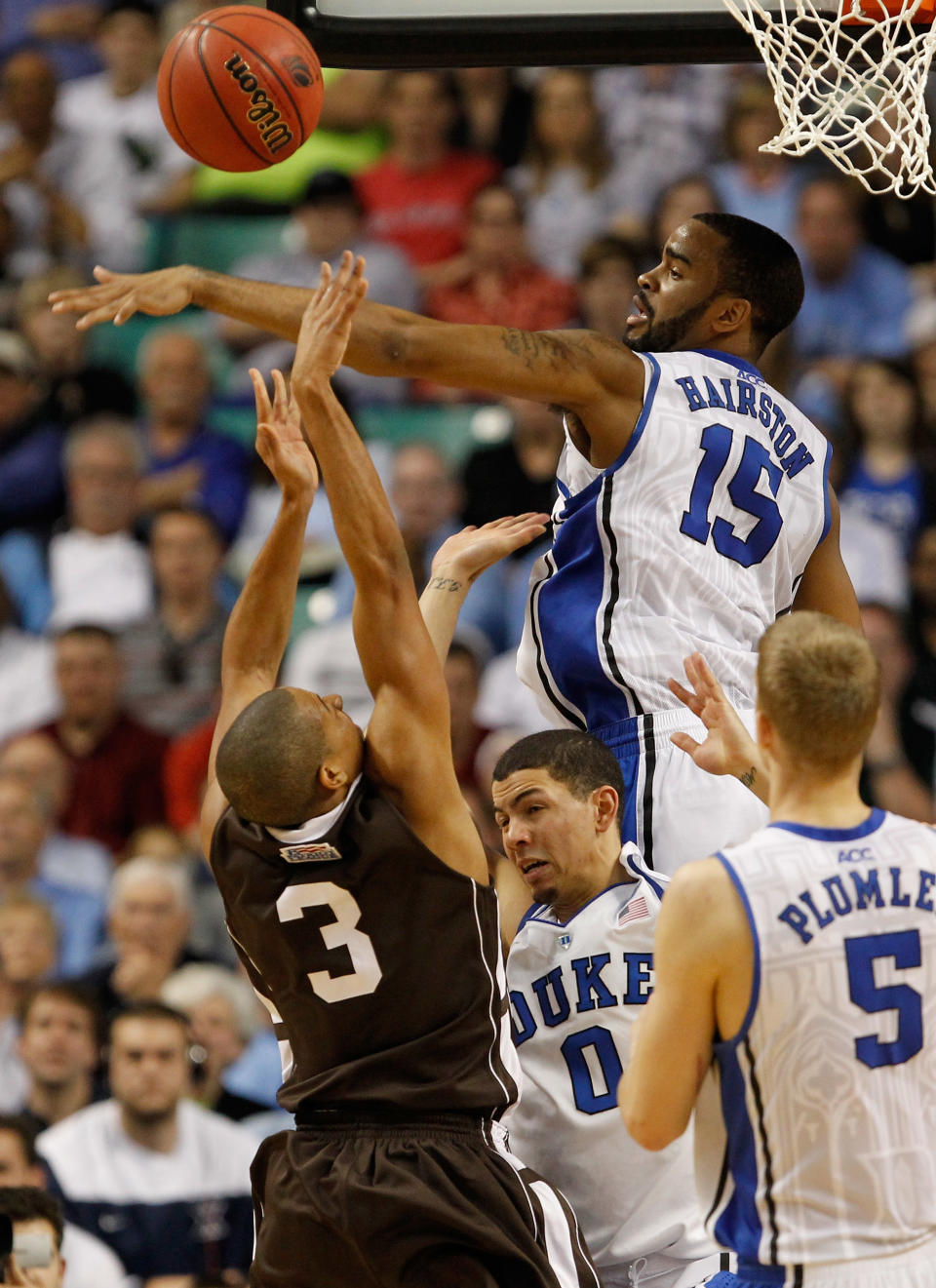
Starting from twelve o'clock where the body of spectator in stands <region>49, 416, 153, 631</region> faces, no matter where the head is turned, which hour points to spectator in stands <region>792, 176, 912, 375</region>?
spectator in stands <region>792, 176, 912, 375</region> is roughly at 9 o'clock from spectator in stands <region>49, 416, 153, 631</region>.

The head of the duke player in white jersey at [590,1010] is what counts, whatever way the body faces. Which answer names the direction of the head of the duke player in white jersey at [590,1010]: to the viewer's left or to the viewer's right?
to the viewer's left

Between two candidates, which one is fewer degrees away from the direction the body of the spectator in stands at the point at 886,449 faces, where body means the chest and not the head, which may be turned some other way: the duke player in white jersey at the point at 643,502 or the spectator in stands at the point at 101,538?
the duke player in white jersey
